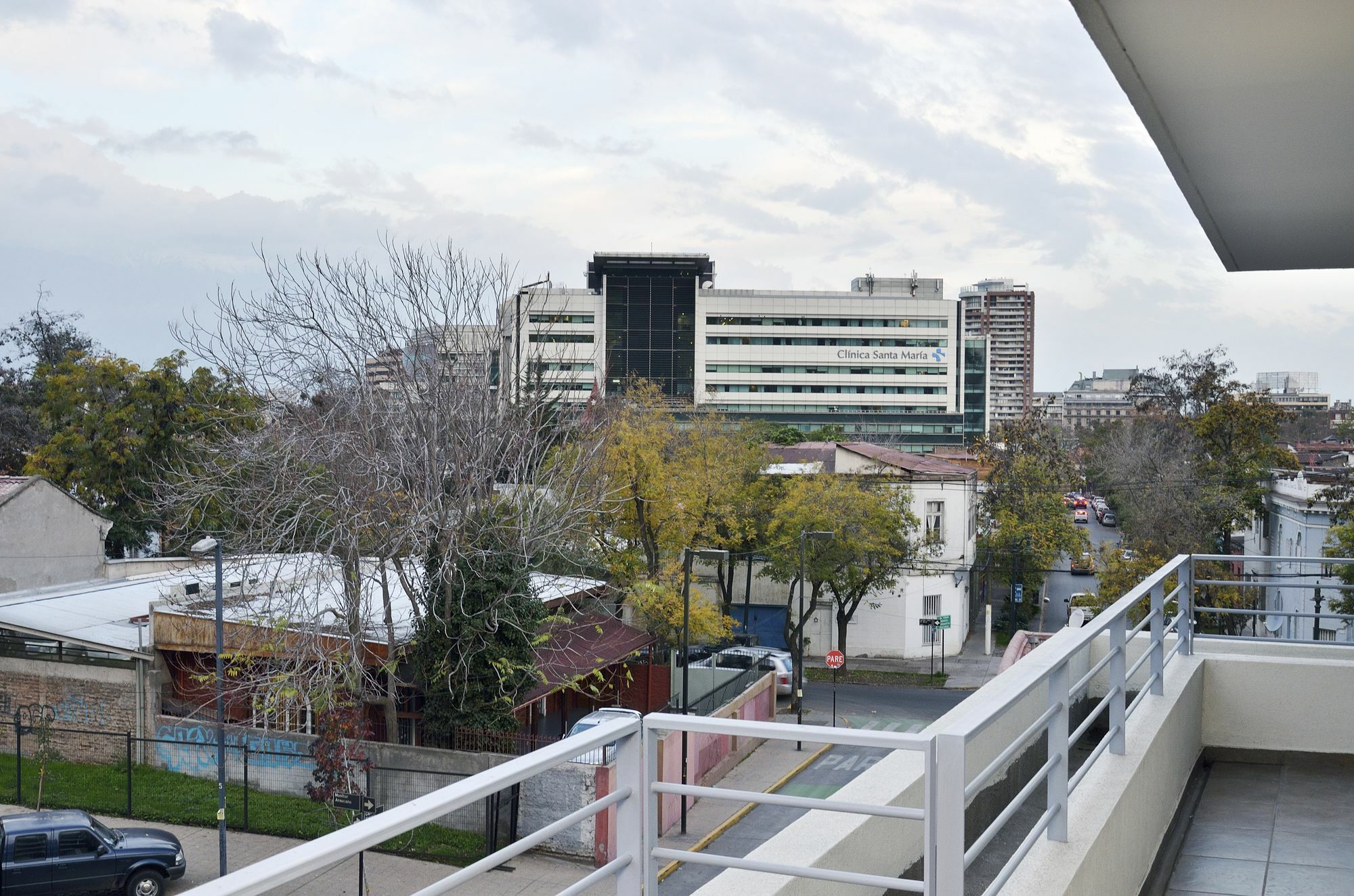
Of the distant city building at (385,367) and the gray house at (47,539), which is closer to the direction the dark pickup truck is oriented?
the distant city building

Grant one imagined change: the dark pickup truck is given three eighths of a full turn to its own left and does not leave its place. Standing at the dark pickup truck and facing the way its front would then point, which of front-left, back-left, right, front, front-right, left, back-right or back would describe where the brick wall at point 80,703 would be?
front-right

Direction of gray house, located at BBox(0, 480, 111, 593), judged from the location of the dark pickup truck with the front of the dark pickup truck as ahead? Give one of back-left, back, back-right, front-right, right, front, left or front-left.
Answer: left

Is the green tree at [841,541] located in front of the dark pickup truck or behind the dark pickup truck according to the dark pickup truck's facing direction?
in front

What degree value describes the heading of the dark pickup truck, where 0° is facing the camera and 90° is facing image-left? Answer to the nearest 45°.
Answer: approximately 270°

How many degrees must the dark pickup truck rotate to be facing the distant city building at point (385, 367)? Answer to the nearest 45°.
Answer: approximately 45° to its left

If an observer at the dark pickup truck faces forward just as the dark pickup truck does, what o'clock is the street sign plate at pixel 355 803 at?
The street sign plate is roughly at 12 o'clock from the dark pickup truck.

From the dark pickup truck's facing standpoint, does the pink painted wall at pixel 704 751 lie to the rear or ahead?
ahead

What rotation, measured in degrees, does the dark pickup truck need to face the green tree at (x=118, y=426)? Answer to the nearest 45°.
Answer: approximately 90° to its left

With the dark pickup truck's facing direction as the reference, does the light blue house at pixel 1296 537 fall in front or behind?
in front

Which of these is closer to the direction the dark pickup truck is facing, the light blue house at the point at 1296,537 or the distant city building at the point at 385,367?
the light blue house
